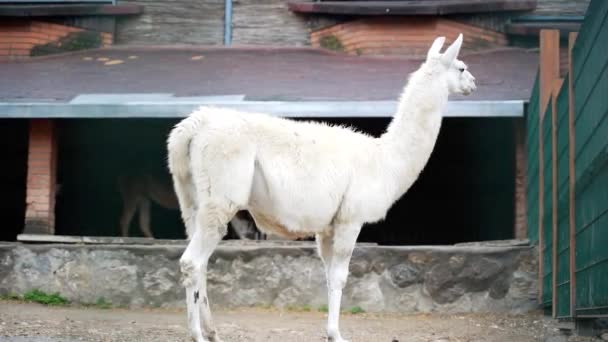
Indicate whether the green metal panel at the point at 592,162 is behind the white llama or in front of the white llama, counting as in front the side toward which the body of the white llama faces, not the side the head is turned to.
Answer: in front

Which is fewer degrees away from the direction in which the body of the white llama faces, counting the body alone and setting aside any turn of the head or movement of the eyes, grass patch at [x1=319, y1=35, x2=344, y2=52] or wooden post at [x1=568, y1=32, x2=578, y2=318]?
the wooden post

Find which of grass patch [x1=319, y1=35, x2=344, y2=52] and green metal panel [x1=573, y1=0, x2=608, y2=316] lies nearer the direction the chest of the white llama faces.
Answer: the green metal panel

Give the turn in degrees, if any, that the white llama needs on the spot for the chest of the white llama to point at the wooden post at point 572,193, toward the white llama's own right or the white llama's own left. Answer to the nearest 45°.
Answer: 0° — it already faces it

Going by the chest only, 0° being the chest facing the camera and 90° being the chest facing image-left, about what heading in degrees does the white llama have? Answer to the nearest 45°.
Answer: approximately 270°

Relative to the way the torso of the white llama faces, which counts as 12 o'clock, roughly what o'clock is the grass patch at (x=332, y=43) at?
The grass patch is roughly at 9 o'clock from the white llama.

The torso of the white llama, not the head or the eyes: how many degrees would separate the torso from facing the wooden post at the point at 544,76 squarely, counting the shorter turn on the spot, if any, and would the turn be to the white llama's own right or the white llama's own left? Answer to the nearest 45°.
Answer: approximately 45° to the white llama's own left
